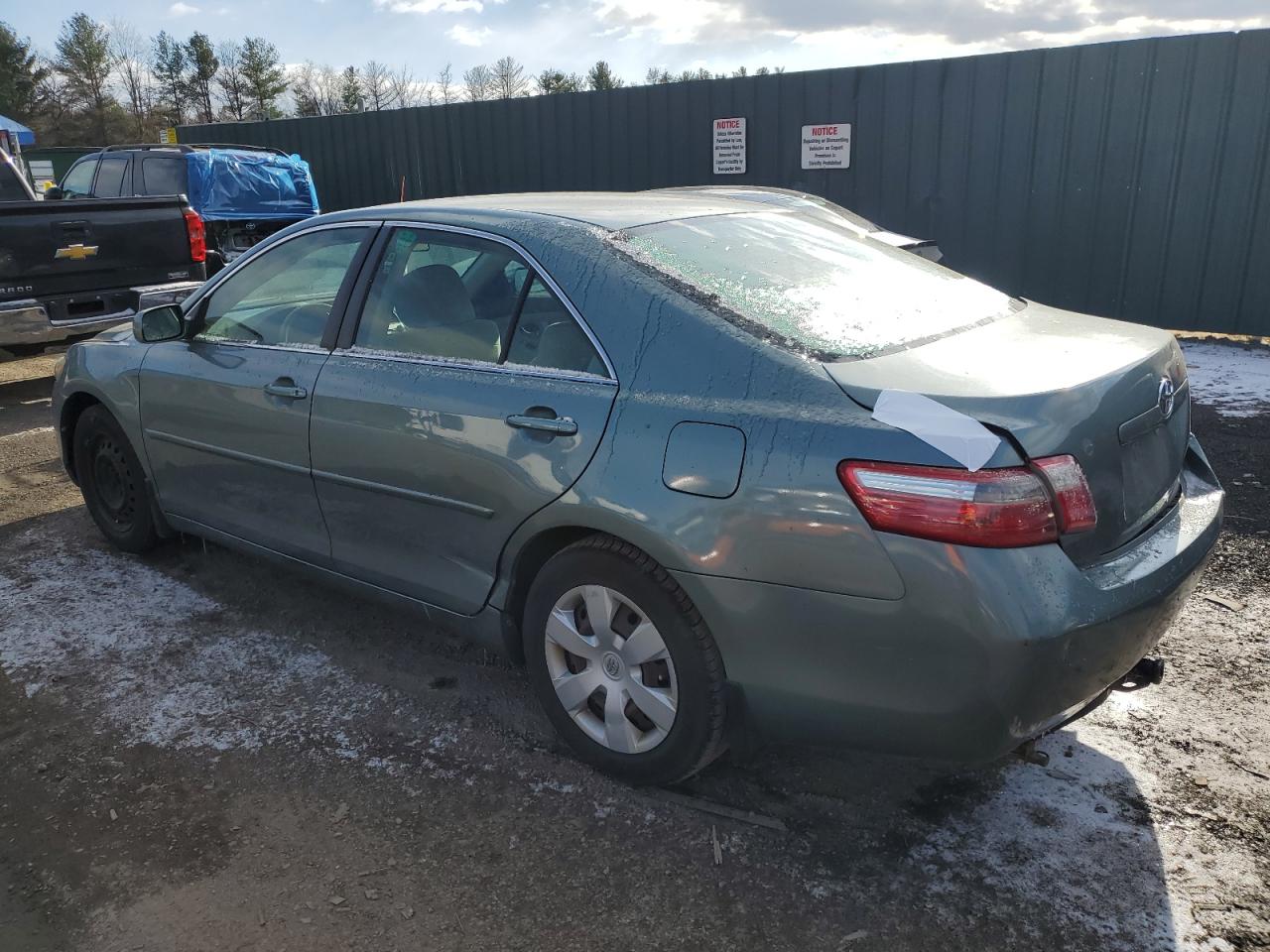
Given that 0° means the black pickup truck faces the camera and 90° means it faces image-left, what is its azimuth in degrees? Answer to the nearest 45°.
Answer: approximately 135°

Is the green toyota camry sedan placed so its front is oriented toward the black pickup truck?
yes

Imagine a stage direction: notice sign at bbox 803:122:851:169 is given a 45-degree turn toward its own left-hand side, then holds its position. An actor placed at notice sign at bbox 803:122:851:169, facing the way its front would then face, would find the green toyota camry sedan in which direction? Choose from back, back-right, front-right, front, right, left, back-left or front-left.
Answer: front

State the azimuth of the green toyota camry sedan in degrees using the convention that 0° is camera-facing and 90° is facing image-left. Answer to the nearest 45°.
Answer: approximately 135°

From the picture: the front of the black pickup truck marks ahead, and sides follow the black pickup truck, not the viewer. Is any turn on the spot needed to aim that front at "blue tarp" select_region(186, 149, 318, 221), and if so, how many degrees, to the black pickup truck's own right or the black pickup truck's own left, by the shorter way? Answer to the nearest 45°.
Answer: approximately 45° to the black pickup truck's own right

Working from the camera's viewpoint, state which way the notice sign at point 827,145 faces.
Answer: facing the viewer and to the left of the viewer

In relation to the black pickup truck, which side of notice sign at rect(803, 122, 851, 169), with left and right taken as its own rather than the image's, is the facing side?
front

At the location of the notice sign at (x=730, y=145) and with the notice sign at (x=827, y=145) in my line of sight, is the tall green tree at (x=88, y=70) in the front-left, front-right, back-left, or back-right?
back-left

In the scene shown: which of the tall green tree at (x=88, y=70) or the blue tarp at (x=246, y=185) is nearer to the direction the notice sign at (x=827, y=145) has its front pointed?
the blue tarp

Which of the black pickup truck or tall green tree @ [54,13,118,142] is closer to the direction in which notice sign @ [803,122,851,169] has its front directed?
the black pickup truck

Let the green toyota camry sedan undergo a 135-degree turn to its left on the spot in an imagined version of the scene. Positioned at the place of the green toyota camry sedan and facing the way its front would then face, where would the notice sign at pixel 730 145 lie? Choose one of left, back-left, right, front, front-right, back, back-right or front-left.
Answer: back

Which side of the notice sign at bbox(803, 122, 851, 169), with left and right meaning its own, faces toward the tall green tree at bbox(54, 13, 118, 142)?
right

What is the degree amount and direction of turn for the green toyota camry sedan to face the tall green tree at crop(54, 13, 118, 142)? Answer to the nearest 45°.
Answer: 0° — it already faces it

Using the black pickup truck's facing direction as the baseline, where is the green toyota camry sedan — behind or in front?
behind
